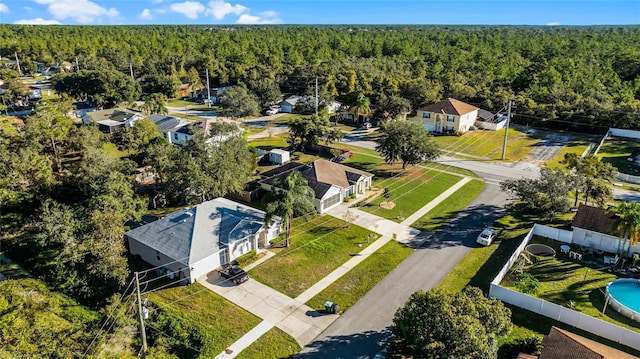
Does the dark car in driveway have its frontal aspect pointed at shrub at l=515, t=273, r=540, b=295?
no

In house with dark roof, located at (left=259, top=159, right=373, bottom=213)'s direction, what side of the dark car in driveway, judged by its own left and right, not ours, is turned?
right

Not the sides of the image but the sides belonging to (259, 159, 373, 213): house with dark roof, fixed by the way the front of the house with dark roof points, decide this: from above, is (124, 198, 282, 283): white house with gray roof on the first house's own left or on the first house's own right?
on the first house's own right

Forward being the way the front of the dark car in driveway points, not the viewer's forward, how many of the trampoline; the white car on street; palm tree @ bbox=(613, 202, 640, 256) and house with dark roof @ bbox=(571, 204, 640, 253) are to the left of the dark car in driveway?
0

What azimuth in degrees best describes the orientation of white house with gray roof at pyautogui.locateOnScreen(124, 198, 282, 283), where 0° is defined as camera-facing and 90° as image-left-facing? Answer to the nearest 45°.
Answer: approximately 315°

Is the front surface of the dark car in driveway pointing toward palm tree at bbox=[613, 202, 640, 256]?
no

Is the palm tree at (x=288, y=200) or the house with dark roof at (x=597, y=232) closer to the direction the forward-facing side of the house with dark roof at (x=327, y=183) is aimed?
the house with dark roof

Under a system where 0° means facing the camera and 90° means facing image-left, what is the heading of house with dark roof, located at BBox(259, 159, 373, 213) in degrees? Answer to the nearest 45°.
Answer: approximately 315°

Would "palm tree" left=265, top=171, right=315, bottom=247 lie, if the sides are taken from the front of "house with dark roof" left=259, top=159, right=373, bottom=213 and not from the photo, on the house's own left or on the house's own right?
on the house's own right

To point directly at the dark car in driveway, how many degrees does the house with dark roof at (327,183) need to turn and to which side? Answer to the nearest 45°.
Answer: approximately 90° to its right

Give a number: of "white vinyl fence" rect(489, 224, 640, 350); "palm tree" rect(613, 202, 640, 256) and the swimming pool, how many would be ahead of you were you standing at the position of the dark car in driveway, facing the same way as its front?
0

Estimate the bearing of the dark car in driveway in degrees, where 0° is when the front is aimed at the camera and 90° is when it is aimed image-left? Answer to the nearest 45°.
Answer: approximately 135°

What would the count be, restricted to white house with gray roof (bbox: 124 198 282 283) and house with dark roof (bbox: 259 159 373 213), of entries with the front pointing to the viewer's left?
0

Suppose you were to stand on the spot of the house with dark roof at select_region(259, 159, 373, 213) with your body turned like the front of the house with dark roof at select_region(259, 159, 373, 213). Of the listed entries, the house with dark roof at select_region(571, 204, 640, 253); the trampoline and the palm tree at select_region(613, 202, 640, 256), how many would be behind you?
0

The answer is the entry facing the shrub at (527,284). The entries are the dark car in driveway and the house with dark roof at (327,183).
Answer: the house with dark roof

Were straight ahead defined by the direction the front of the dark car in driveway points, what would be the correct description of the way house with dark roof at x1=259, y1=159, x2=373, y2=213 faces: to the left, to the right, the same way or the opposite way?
the opposite way

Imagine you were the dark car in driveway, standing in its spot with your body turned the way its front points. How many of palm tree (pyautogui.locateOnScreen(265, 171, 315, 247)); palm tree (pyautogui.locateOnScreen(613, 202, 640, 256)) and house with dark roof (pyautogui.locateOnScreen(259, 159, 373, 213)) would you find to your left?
0

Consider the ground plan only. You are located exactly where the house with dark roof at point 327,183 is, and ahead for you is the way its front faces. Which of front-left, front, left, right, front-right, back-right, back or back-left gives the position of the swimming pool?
front

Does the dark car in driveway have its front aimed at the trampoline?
no
